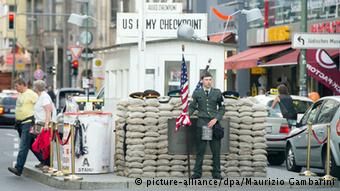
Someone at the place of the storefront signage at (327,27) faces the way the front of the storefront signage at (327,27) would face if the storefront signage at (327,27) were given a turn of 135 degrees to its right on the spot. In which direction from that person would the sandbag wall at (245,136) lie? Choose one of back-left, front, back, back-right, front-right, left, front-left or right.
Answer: back

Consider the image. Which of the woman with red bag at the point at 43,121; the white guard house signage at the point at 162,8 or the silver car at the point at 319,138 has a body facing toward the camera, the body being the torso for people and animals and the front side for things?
the white guard house signage

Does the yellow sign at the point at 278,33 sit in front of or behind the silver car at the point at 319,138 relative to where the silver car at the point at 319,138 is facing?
in front

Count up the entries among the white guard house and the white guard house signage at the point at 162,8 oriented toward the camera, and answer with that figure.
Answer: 2

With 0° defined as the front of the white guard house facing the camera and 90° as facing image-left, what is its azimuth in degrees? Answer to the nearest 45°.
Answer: approximately 0°

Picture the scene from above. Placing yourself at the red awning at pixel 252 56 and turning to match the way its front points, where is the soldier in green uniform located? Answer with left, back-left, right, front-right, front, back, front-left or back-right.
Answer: front-left

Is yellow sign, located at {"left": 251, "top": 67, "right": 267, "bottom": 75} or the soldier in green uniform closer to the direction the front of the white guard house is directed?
the soldier in green uniform

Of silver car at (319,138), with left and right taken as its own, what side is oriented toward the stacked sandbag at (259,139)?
left

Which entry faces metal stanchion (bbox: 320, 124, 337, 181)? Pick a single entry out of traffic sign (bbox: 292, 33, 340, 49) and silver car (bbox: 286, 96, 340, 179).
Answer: the traffic sign
